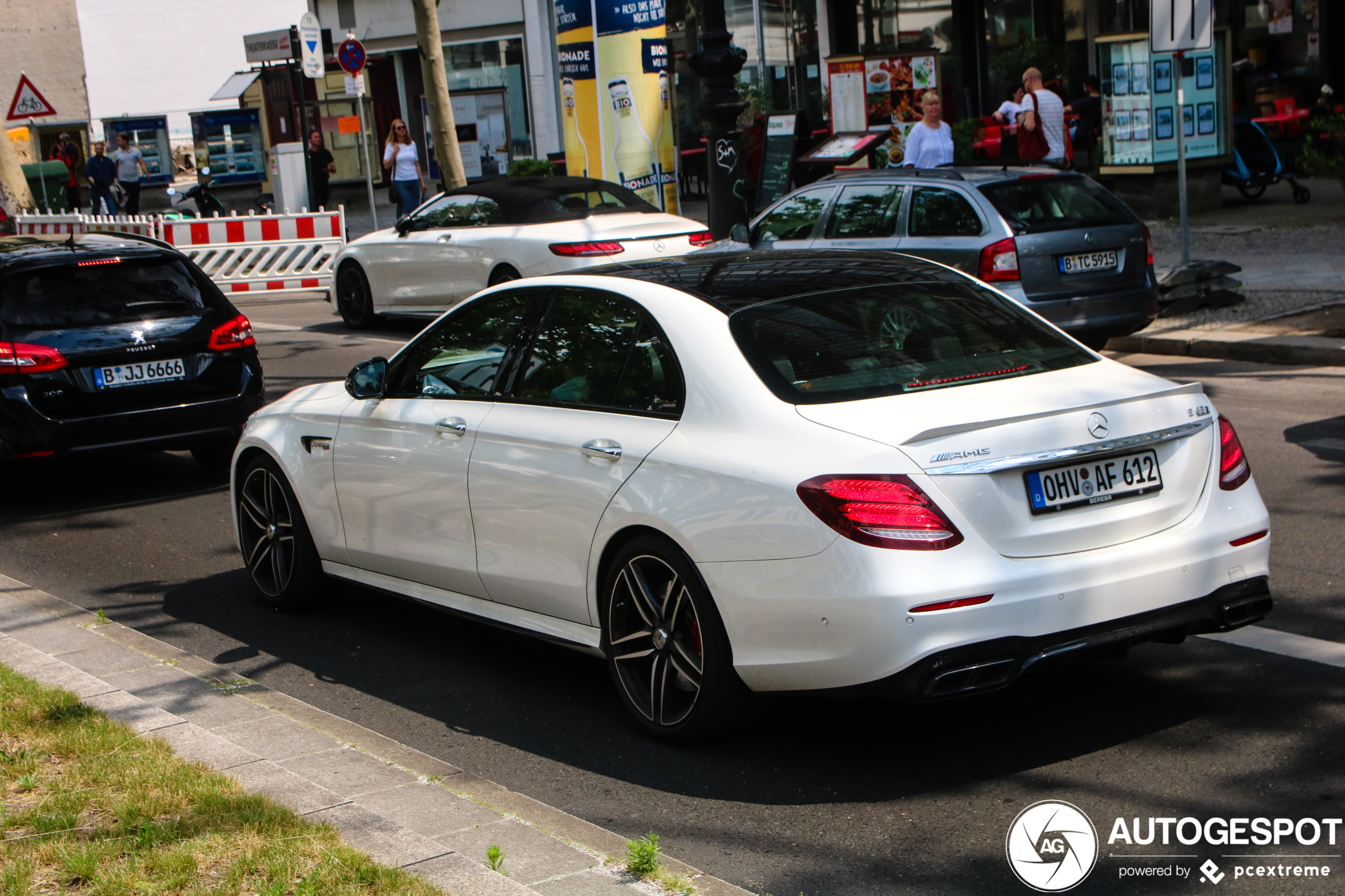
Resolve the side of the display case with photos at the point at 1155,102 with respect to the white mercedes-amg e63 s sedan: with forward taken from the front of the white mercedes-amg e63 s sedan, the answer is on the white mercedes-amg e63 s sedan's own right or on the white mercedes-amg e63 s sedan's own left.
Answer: on the white mercedes-amg e63 s sedan's own right

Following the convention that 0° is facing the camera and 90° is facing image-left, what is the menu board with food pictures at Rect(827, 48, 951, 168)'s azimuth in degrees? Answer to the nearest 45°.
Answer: approximately 0°

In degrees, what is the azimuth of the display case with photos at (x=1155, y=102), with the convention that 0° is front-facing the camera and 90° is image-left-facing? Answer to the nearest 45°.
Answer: approximately 0°

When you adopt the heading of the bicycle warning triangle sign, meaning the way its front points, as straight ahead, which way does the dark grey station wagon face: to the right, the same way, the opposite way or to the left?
the opposite way

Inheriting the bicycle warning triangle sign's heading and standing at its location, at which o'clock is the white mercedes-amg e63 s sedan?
The white mercedes-amg e63 s sedan is roughly at 12 o'clock from the bicycle warning triangle sign.

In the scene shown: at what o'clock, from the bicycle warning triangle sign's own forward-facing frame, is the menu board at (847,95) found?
The menu board is roughly at 10 o'clock from the bicycle warning triangle sign.

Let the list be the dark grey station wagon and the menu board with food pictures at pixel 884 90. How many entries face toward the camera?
1

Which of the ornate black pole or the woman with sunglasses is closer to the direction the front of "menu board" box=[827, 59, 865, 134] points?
the ornate black pole

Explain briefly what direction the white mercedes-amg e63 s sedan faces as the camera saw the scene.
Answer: facing away from the viewer and to the left of the viewer

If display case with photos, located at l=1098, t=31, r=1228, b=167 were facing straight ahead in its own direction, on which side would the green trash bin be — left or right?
on its right

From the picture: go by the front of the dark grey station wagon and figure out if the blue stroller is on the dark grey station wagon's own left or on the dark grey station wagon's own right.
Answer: on the dark grey station wagon's own right
